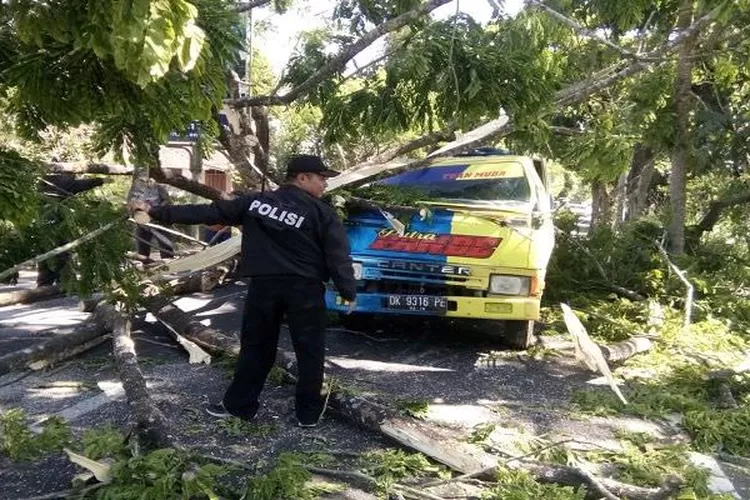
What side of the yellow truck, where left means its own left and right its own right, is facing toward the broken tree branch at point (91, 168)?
right

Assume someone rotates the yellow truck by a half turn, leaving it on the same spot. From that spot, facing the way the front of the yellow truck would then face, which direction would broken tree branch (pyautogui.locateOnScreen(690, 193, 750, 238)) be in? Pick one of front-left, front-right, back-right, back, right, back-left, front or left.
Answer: front-right

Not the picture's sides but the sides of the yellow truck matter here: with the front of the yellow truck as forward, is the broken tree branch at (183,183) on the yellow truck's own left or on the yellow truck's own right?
on the yellow truck's own right

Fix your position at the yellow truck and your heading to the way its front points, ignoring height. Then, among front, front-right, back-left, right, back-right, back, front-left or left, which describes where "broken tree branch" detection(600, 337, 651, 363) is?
left

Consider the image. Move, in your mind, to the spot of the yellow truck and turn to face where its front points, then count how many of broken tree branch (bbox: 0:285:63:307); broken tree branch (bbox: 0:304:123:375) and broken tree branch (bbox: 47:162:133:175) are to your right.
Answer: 3

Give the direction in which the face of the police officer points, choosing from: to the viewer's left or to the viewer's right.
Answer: to the viewer's right

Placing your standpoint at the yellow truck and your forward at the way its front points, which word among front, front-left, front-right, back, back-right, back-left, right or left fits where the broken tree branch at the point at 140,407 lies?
front-right

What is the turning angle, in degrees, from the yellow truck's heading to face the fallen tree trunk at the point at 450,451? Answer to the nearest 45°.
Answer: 0° — it already faces it

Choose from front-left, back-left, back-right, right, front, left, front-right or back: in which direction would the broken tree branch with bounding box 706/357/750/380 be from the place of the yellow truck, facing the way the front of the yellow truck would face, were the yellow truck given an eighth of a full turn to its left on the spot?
front-left

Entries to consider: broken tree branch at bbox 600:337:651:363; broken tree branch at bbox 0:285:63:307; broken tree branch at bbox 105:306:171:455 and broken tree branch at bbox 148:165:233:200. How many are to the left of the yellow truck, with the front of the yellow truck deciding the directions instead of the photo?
1

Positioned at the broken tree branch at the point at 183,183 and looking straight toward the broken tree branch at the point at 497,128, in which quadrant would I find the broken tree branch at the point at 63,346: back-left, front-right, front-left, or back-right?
back-right

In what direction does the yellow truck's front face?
toward the camera

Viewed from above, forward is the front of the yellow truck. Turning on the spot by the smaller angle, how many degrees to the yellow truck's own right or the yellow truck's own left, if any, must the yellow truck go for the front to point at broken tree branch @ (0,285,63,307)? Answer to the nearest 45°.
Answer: approximately 90° to the yellow truck's own right
